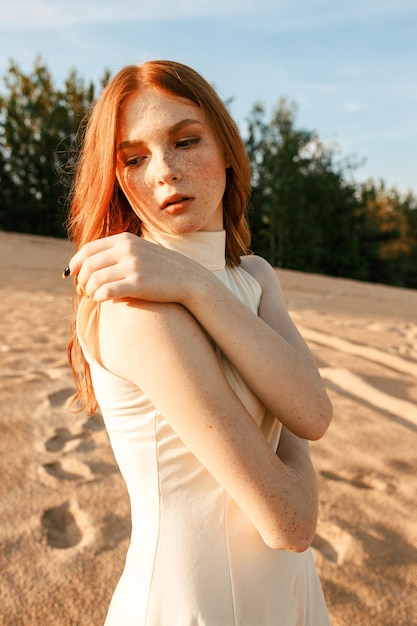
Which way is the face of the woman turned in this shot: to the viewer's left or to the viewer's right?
to the viewer's left

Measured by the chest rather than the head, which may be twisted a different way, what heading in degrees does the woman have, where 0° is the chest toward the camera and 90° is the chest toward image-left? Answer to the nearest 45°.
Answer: approximately 315°
